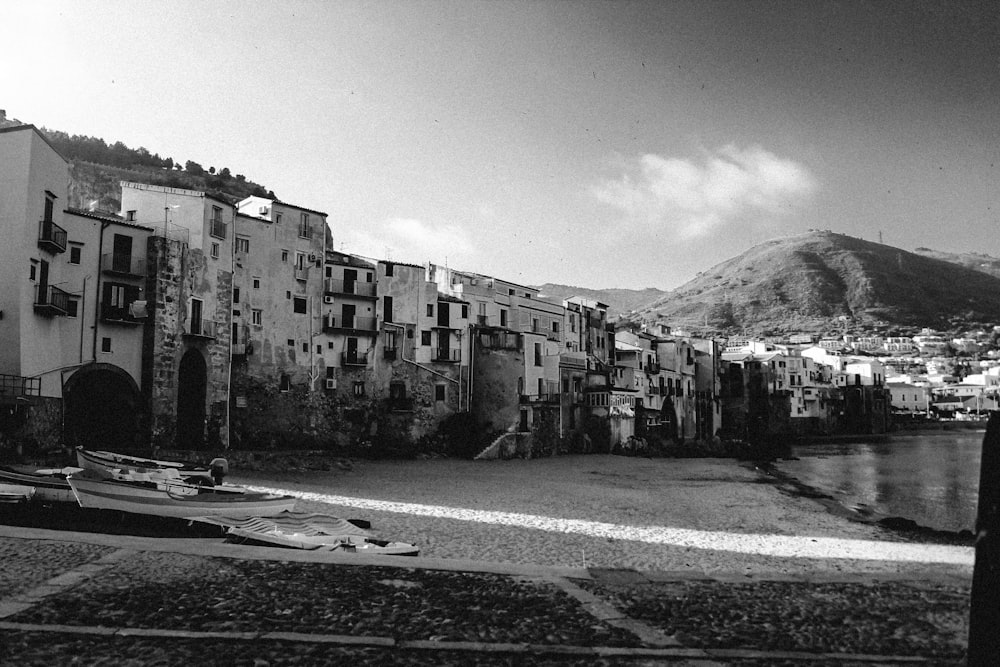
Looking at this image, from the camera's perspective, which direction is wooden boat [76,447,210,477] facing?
to the viewer's left

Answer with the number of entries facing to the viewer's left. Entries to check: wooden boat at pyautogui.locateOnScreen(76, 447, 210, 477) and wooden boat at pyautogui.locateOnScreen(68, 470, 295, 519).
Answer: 2

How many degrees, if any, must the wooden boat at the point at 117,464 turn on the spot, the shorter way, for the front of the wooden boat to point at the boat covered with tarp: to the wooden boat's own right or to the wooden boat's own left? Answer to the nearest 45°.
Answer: approximately 90° to the wooden boat's own left

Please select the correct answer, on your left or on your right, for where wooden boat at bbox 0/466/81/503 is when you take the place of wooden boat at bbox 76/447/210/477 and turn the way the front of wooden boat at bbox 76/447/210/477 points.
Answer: on your left

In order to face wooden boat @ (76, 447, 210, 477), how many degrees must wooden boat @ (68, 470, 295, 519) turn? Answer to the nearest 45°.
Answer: approximately 90° to its right

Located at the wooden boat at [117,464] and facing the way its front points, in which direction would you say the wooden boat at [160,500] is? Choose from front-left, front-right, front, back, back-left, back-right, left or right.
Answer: left

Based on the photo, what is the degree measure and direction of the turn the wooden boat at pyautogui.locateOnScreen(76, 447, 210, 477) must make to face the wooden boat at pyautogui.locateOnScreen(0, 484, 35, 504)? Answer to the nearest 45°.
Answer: approximately 90° to its left

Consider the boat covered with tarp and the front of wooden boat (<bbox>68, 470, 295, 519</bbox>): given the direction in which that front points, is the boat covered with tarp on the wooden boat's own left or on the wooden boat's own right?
on the wooden boat's own left

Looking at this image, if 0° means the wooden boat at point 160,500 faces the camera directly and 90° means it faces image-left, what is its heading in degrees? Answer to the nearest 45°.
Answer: approximately 90°
